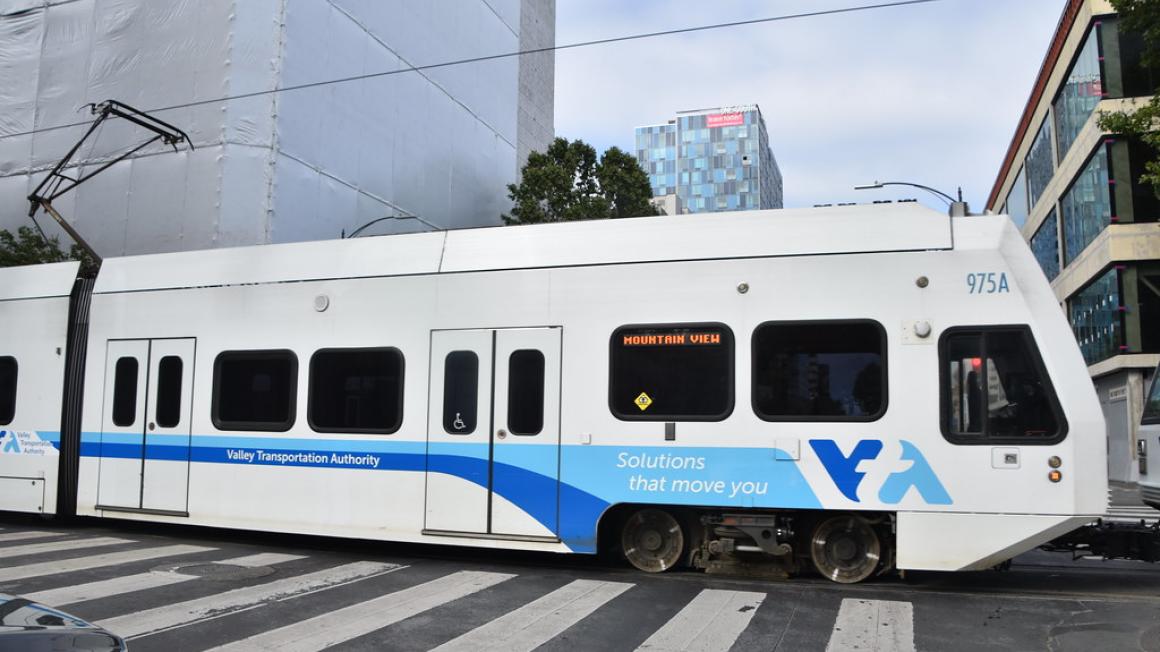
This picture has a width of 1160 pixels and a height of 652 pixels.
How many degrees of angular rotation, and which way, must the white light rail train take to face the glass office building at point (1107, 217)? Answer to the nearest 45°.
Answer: approximately 45° to its left

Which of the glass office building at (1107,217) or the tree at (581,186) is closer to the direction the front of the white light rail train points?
the glass office building

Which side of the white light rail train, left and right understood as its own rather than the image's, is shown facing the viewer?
right

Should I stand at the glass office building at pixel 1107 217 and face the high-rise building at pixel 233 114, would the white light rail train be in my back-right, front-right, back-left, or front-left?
front-left

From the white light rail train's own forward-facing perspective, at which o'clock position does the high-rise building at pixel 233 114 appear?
The high-rise building is roughly at 8 o'clock from the white light rail train.

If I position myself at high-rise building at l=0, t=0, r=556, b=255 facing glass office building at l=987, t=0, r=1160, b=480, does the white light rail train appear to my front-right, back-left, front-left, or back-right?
front-right

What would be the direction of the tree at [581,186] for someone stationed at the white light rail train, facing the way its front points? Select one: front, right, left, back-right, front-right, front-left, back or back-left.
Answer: left

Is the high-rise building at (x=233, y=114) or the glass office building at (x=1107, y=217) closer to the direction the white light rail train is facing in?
the glass office building
